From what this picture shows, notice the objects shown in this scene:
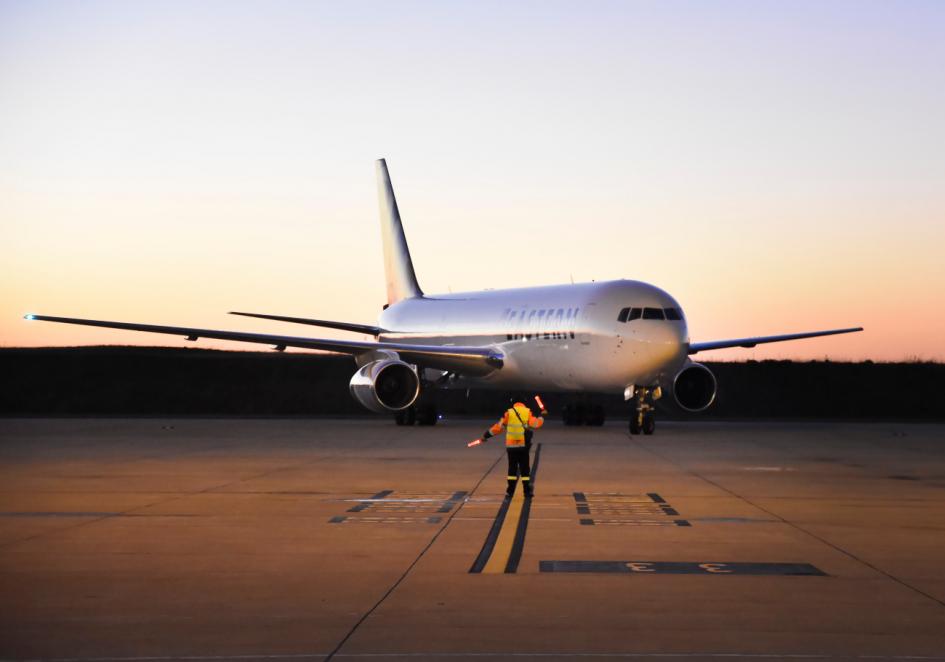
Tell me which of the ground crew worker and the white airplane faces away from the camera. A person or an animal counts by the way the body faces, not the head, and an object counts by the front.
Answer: the ground crew worker

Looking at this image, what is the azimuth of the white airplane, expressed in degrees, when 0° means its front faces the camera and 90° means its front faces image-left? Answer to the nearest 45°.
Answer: approximately 315°

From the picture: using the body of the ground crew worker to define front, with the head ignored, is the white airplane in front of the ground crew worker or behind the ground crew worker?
in front

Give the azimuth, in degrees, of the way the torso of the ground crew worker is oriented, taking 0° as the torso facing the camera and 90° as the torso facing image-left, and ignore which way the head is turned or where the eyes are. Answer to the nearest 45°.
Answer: approximately 180°

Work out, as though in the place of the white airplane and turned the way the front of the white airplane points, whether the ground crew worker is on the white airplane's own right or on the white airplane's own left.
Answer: on the white airplane's own right

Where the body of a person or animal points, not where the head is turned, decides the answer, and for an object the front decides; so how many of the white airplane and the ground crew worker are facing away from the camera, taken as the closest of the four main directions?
1
